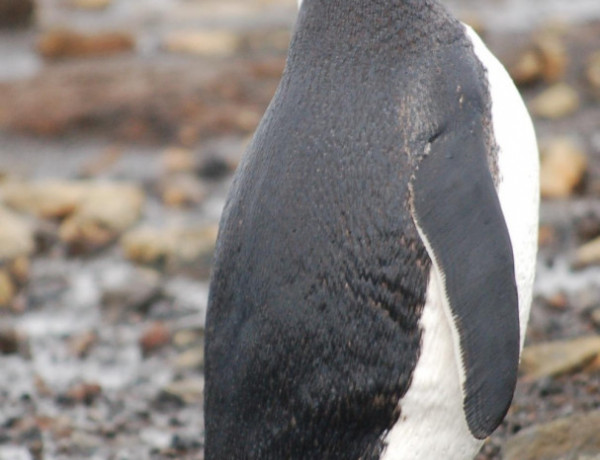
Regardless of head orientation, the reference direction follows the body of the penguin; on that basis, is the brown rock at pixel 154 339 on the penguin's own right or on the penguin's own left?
on the penguin's own left

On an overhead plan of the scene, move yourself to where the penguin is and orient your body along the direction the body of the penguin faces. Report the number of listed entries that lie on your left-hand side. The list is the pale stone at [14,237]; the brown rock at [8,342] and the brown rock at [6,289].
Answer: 3

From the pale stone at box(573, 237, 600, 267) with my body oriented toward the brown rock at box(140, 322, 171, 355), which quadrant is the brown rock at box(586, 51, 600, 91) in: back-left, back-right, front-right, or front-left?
back-right

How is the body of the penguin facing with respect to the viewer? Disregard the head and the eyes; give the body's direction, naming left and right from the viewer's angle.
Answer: facing away from the viewer and to the right of the viewer

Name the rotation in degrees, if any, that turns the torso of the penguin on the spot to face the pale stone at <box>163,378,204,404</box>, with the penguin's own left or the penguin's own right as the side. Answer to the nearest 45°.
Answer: approximately 90° to the penguin's own left

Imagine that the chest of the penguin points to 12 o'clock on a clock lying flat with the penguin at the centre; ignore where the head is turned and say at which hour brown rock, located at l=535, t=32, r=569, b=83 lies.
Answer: The brown rock is roughly at 11 o'clock from the penguin.

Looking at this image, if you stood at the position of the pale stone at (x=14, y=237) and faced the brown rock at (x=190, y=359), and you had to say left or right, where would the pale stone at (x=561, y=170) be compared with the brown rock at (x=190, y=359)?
left

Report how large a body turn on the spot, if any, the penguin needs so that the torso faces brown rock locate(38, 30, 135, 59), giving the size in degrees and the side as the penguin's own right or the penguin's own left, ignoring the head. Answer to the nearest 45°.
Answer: approximately 45° to the penguin's own left

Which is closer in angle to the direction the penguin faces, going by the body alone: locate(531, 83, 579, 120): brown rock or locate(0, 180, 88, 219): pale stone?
the brown rock

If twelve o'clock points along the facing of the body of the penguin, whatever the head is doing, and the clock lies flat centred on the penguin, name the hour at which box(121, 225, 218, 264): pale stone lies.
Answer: The pale stone is roughly at 10 o'clock from the penguin.
